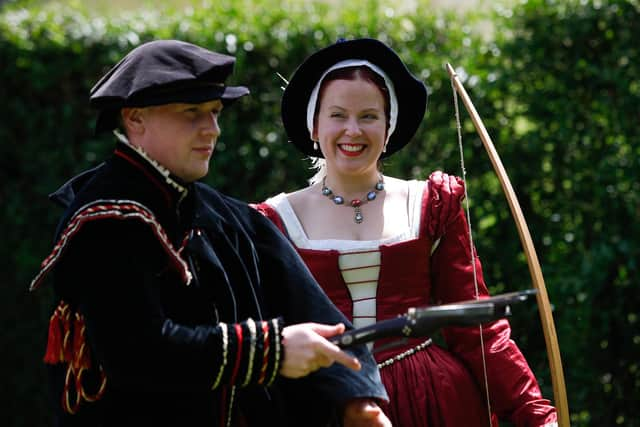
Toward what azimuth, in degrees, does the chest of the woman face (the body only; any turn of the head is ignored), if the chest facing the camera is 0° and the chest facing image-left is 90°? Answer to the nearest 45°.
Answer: approximately 0°

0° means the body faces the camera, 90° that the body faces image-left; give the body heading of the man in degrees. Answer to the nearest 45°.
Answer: approximately 315°
